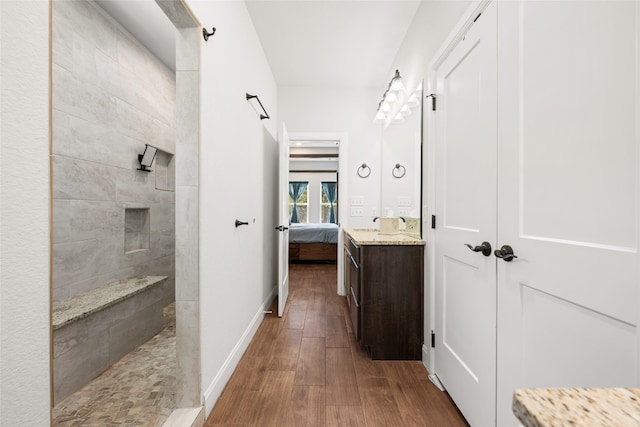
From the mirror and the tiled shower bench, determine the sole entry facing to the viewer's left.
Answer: the mirror

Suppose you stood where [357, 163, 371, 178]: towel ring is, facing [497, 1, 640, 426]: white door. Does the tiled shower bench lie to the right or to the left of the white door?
right

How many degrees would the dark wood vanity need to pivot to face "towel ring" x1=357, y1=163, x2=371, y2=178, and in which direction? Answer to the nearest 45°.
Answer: approximately 90° to its right

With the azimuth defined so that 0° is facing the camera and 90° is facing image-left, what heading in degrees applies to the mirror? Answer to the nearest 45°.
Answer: approximately 90°

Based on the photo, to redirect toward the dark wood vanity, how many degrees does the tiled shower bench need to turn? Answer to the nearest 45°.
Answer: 0° — it already faces it

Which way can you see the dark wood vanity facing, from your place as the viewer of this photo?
facing to the left of the viewer

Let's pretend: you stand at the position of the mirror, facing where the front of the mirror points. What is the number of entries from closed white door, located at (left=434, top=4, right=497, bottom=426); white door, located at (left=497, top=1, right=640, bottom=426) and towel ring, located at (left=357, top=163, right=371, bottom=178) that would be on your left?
2

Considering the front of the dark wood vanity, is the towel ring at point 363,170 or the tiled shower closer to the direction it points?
the tiled shower

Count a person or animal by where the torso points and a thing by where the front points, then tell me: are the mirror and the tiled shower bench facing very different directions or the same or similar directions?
very different directions

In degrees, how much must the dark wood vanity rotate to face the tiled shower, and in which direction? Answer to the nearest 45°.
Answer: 0° — it already faces it

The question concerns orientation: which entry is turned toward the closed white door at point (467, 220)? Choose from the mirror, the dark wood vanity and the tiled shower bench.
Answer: the tiled shower bench
